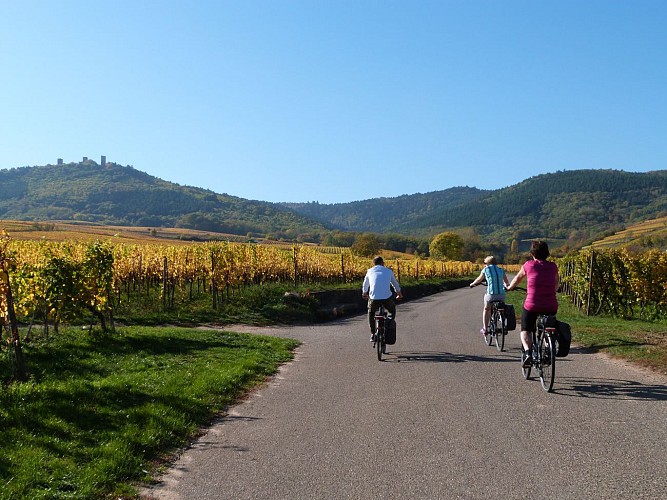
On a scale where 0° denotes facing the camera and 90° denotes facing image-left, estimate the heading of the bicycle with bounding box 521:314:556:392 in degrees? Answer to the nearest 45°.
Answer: approximately 135°

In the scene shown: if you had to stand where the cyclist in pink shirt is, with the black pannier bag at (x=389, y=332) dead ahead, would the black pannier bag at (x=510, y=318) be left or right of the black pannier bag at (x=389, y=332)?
right

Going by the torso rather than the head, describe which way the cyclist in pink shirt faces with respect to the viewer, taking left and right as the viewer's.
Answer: facing away from the viewer and to the left of the viewer

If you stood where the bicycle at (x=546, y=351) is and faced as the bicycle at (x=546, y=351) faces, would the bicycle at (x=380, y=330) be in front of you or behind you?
in front

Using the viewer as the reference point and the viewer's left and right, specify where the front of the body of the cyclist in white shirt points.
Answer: facing away from the viewer

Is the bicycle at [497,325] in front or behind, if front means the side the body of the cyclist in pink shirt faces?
in front

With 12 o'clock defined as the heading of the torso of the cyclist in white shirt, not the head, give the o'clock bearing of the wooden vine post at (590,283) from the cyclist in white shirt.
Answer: The wooden vine post is roughly at 1 o'clock from the cyclist in white shirt.

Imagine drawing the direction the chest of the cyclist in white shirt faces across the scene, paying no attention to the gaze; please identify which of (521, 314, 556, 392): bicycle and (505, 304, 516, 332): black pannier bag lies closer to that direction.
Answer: the black pannier bag

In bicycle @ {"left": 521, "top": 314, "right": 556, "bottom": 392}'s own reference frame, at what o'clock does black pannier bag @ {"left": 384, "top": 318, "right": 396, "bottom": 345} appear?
The black pannier bag is roughly at 12 o'clock from the bicycle.

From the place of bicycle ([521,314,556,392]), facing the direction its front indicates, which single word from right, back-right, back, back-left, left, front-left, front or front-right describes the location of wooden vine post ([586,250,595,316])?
front-right
